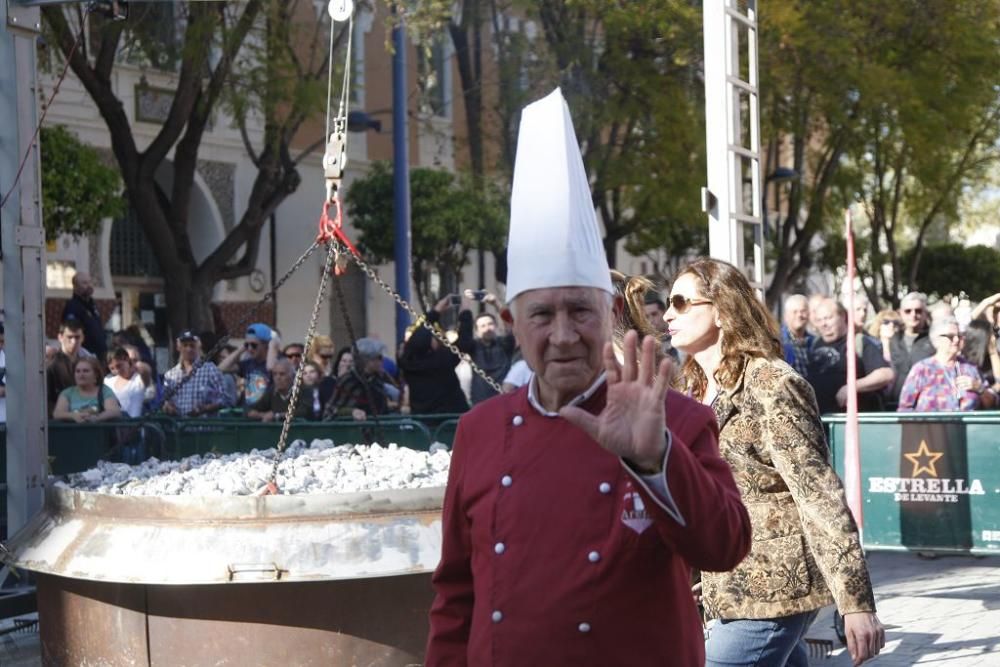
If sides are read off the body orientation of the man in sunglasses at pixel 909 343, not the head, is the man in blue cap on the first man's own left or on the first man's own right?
on the first man's own right

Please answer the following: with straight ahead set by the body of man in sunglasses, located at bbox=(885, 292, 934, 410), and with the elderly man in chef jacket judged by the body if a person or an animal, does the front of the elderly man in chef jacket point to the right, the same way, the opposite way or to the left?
the same way

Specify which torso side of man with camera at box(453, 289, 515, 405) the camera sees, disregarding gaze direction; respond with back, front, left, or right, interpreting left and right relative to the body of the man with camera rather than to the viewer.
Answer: front

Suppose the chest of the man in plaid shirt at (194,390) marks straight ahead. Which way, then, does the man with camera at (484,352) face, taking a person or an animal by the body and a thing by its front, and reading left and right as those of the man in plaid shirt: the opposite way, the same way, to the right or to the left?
the same way

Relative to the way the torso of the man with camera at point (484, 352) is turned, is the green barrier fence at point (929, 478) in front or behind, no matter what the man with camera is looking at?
in front

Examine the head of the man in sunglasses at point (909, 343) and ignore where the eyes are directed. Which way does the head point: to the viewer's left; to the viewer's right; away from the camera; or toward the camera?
toward the camera

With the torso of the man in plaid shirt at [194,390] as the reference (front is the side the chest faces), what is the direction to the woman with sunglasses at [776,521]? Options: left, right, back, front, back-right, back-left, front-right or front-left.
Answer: front

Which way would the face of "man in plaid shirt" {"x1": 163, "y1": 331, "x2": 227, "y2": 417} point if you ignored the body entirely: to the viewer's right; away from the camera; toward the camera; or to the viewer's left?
toward the camera

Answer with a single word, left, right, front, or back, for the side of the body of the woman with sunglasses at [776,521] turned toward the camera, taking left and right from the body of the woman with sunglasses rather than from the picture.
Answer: left

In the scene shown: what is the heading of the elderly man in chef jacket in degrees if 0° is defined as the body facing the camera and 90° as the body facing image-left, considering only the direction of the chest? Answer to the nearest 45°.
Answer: approximately 0°

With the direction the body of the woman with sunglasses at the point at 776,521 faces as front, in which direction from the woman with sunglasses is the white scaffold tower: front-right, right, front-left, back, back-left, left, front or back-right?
right

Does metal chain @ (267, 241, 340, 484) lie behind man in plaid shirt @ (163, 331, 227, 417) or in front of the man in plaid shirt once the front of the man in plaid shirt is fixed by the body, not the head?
in front

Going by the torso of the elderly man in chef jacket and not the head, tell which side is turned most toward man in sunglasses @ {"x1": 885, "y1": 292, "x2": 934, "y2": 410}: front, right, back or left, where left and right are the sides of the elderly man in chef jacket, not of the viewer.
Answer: back
